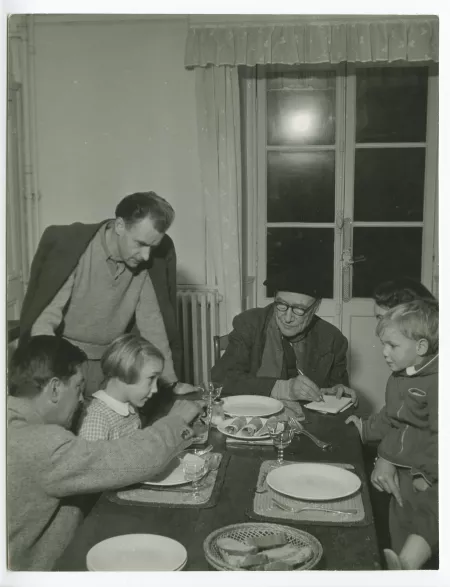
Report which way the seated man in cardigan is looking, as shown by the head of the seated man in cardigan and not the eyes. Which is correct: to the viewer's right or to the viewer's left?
to the viewer's right

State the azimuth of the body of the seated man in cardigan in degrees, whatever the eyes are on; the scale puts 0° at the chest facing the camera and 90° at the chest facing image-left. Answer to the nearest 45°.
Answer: approximately 225°

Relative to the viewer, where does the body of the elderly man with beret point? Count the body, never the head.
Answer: toward the camera

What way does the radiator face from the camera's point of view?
toward the camera

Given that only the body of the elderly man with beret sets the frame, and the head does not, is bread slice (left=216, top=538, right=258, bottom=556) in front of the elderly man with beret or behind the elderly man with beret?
in front
